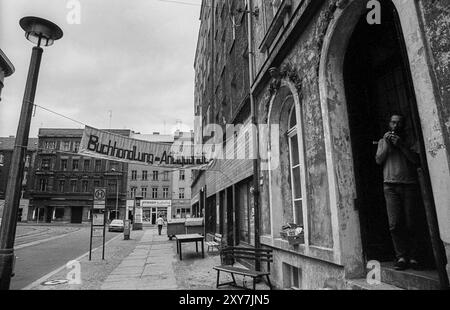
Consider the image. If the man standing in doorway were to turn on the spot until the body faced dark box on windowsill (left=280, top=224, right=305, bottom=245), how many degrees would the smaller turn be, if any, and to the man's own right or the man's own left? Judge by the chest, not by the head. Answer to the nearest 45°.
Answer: approximately 135° to the man's own right

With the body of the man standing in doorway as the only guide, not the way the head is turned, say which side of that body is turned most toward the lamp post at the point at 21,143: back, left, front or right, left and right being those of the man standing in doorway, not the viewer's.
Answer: right

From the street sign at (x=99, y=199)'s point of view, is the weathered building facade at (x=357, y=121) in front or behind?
in front

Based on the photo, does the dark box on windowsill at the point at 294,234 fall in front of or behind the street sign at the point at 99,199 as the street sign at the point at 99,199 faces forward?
in front

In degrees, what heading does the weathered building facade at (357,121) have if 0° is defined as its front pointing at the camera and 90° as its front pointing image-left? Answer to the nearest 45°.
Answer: approximately 45°

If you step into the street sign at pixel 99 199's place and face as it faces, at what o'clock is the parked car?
The parked car is roughly at 6 o'clock from the street sign.

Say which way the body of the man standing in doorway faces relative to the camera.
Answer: toward the camera

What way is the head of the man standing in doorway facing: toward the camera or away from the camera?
toward the camera

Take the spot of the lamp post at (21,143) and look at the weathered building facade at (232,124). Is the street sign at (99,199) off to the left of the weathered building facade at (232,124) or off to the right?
left

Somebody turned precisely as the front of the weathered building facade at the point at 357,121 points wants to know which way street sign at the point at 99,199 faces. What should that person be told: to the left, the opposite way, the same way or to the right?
to the left

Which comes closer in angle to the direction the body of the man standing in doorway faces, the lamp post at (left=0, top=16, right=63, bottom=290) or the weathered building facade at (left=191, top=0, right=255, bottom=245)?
the lamp post

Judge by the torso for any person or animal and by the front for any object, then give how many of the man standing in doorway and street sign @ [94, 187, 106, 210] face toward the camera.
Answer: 2

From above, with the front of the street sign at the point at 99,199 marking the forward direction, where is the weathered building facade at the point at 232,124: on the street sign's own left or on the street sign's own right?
on the street sign's own left
